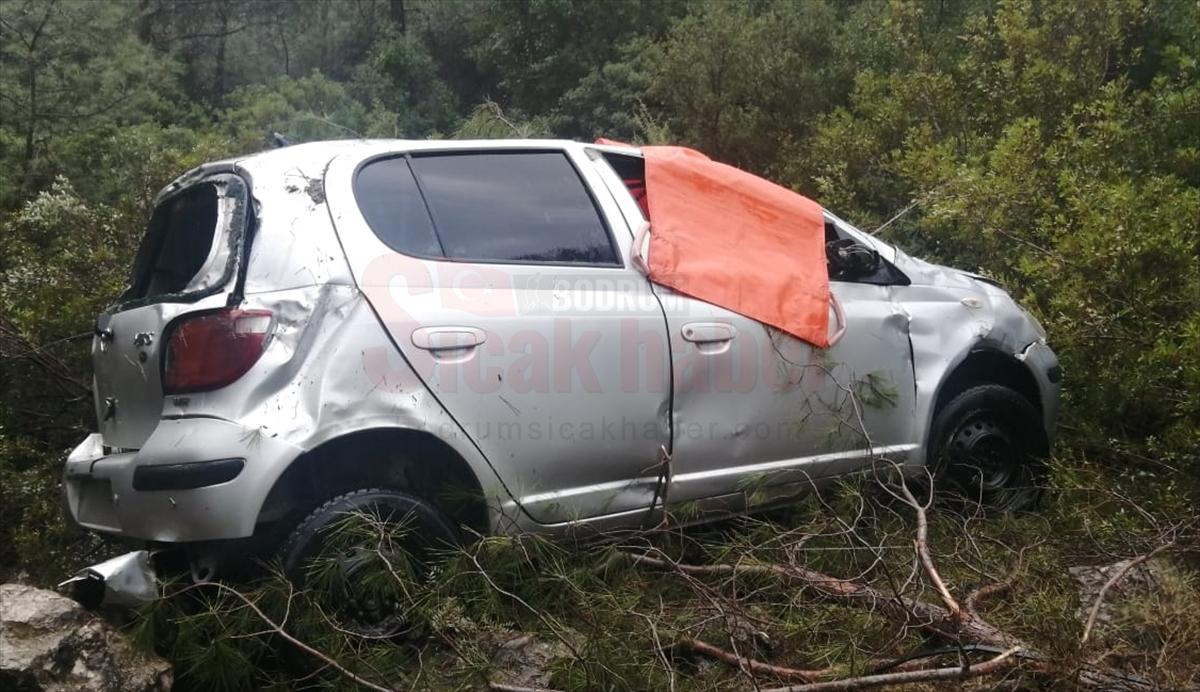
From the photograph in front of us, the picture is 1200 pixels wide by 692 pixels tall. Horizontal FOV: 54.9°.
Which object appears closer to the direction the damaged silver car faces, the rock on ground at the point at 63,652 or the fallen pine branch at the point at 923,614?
the fallen pine branch

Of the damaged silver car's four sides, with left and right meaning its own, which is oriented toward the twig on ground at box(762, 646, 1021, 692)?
right

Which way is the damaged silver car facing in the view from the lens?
facing away from the viewer and to the right of the viewer

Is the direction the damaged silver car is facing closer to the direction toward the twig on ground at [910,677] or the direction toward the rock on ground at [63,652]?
the twig on ground

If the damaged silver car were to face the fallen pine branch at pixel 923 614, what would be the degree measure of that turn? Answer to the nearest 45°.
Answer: approximately 90° to its right

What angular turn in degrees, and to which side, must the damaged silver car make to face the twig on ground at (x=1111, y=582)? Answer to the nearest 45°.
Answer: approximately 45° to its right

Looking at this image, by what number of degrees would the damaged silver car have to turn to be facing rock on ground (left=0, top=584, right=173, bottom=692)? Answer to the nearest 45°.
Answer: approximately 180°

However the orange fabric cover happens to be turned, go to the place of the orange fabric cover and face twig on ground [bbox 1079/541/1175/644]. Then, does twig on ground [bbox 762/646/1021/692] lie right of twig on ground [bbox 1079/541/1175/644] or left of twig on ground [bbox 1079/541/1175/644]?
right
